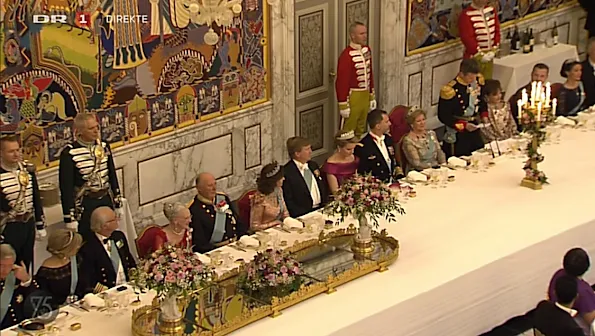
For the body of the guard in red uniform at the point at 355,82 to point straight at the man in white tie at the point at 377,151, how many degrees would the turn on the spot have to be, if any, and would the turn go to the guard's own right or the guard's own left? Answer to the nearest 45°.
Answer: approximately 45° to the guard's own right

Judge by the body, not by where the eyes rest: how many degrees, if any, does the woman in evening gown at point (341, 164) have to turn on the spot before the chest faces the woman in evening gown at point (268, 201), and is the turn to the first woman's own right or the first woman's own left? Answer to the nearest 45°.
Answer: approximately 90° to the first woman's own right

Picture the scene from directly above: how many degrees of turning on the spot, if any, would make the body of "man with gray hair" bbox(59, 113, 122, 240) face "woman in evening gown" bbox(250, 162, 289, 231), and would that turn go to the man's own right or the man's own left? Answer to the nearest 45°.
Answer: approximately 45° to the man's own left

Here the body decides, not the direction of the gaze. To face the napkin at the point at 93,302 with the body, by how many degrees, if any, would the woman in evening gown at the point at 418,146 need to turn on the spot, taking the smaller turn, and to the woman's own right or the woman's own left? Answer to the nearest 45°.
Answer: approximately 90° to the woman's own right

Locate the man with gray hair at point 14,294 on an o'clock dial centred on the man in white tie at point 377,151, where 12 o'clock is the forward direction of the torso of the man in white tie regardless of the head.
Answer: The man with gray hair is roughly at 3 o'clock from the man in white tie.
